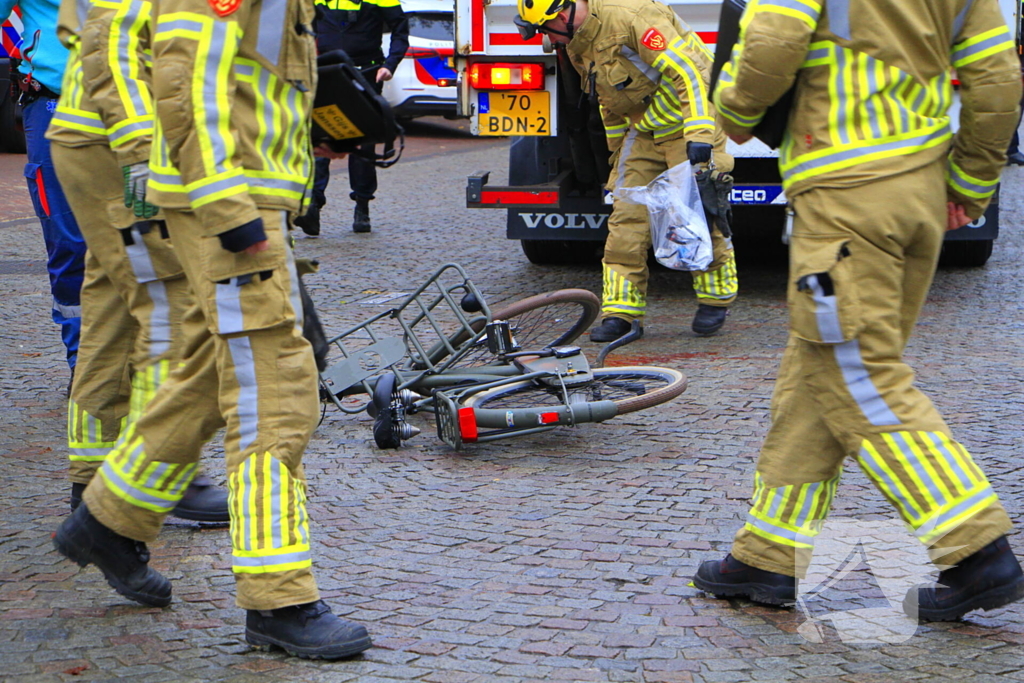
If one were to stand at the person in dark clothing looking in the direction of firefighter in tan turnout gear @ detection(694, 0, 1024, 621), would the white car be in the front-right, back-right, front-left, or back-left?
back-left

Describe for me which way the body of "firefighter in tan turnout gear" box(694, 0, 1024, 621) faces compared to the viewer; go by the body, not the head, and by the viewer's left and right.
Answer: facing away from the viewer and to the left of the viewer

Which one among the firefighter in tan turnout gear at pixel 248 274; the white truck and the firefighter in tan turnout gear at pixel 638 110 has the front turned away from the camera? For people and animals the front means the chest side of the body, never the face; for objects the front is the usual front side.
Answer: the white truck

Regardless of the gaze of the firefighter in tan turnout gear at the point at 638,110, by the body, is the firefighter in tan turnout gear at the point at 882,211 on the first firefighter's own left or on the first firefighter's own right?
on the first firefighter's own left

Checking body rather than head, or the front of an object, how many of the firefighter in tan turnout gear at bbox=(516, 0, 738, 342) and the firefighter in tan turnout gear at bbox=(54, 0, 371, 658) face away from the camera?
0

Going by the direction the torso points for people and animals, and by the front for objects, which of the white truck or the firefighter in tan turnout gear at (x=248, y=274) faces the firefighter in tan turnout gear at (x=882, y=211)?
the firefighter in tan turnout gear at (x=248, y=274)

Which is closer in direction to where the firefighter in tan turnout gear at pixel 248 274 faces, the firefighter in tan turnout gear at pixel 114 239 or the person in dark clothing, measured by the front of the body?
the person in dark clothing

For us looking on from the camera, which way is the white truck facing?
facing away from the viewer

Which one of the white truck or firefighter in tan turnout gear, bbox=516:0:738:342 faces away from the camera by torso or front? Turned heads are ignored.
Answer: the white truck

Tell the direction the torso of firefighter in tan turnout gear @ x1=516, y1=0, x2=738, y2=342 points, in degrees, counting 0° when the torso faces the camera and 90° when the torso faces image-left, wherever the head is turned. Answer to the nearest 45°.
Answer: approximately 45°

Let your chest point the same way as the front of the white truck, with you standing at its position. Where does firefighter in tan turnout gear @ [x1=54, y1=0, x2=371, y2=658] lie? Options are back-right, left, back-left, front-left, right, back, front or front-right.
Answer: back

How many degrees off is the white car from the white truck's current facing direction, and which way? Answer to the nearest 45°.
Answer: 0° — it already faces it
